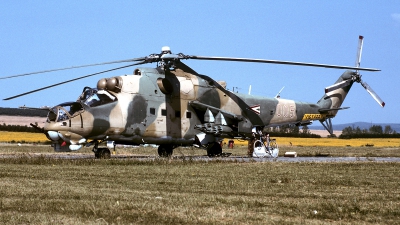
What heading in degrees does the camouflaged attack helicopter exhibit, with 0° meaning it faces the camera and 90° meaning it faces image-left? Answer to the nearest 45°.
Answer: approximately 45°
